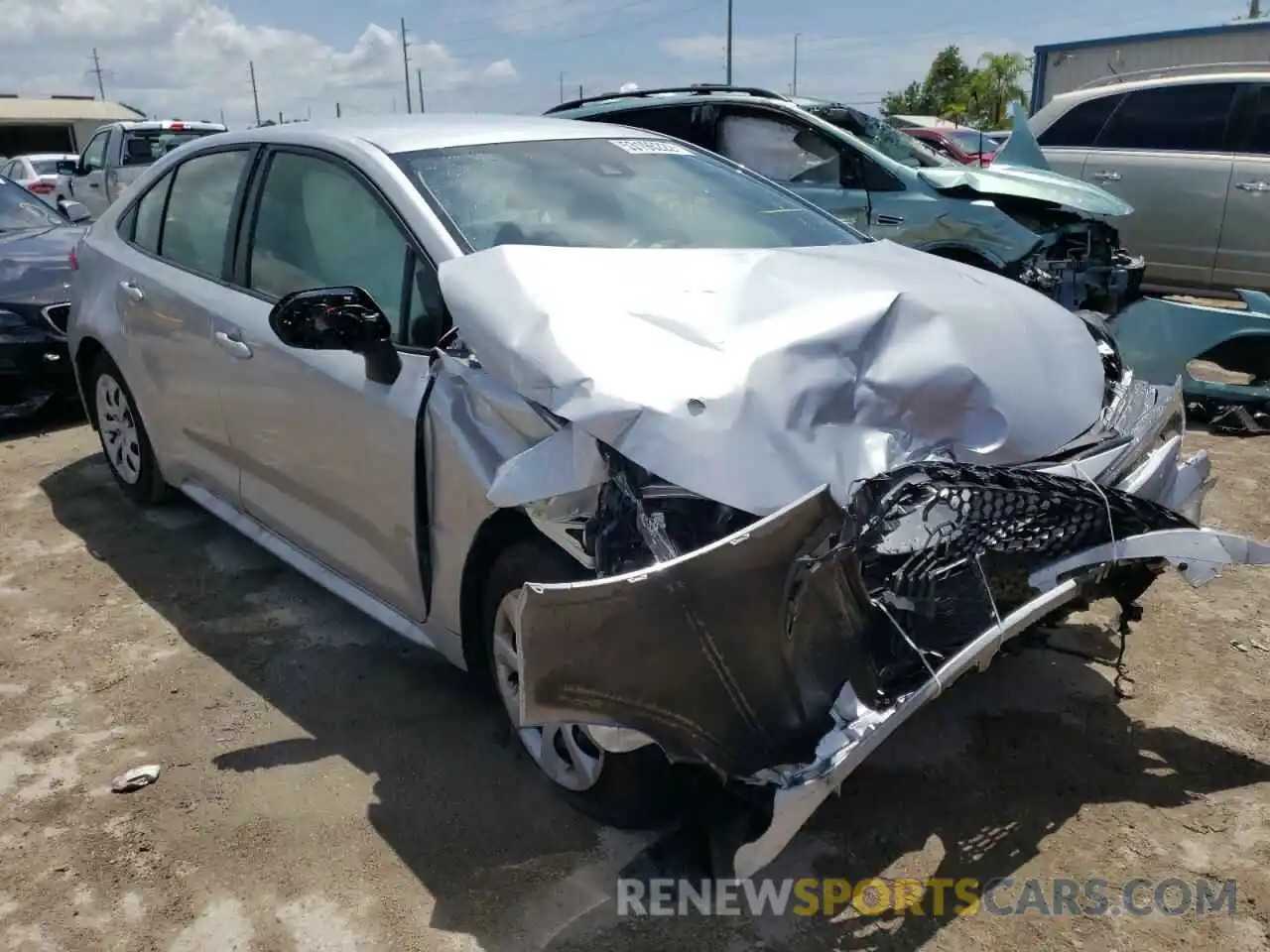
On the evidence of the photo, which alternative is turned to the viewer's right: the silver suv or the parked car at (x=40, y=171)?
the silver suv

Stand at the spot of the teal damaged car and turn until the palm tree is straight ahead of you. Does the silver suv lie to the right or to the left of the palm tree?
right

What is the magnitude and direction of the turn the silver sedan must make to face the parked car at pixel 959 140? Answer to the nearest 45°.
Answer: approximately 135° to its left

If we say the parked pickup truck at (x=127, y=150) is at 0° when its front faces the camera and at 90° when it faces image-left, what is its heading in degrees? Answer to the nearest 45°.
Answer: approximately 135°

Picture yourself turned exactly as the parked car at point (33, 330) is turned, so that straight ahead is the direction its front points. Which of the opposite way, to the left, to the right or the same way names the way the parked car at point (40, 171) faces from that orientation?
the opposite way

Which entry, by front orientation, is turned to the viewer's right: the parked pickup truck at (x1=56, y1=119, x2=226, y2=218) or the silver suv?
the silver suv

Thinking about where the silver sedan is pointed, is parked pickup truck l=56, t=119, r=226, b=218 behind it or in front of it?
behind

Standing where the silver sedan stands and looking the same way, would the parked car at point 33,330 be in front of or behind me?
behind

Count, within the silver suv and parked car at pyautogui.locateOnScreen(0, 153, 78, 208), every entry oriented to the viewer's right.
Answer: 1

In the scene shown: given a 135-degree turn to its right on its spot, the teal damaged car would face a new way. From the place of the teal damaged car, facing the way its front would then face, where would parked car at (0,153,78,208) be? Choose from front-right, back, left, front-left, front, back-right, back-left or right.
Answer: front-right

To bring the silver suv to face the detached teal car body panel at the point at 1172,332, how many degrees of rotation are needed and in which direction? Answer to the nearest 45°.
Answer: approximately 90° to its right

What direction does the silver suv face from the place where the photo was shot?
facing to the right of the viewer

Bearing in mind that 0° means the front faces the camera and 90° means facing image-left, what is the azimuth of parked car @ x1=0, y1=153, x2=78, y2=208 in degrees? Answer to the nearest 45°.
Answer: approximately 135°

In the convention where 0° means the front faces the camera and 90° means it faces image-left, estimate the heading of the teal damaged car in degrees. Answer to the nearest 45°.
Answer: approximately 315°

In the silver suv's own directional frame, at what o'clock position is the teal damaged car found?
The teal damaged car is roughly at 4 o'clock from the silver suv.
